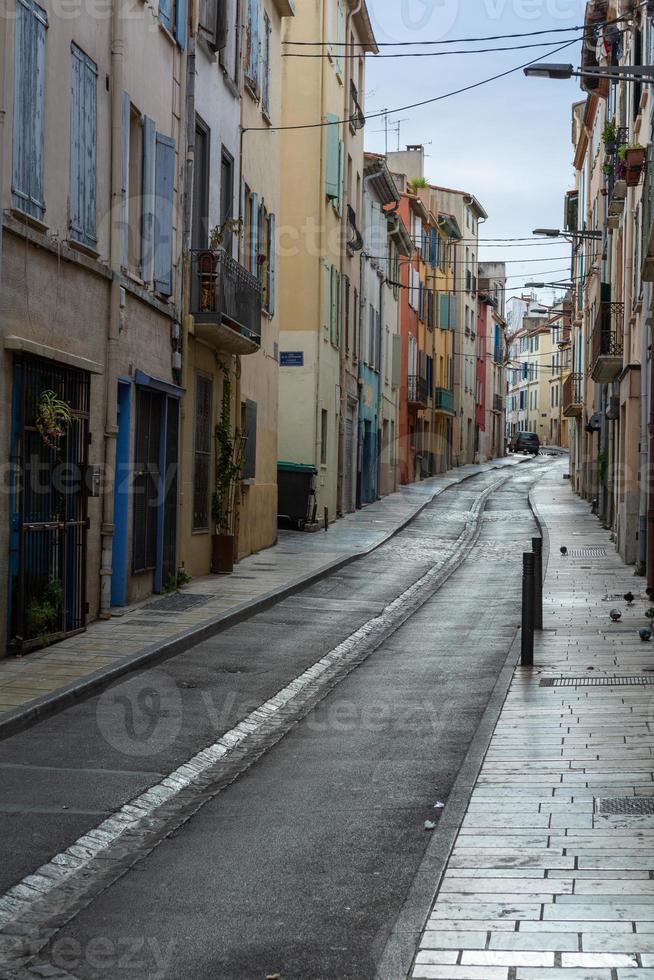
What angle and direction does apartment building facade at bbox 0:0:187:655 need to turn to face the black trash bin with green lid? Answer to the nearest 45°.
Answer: approximately 135° to its left

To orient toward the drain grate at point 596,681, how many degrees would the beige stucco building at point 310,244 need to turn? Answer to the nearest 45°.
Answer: approximately 90° to its right

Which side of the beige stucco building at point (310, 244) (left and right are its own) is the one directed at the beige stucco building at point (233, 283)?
right

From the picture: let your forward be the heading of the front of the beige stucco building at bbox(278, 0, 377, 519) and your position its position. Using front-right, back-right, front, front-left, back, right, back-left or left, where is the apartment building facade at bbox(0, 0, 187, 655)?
right

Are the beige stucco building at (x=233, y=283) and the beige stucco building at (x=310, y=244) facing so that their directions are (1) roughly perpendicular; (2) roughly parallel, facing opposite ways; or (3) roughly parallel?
roughly parallel

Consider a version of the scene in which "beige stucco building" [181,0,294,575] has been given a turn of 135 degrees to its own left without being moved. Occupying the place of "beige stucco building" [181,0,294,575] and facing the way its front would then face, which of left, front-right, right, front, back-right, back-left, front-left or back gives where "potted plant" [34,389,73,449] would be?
back-left

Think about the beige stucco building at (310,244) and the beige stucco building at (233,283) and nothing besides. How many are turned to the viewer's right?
2

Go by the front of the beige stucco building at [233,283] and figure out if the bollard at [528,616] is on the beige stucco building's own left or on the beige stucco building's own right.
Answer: on the beige stucco building's own right

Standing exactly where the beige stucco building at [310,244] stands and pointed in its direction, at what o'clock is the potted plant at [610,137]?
The potted plant is roughly at 1 o'clock from the beige stucco building.

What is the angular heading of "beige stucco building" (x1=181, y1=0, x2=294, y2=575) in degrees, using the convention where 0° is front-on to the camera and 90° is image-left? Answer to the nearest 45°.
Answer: approximately 270°

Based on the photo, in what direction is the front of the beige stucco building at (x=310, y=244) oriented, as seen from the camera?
facing to the right of the viewer

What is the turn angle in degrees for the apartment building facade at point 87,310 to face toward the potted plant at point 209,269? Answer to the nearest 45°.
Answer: approximately 135° to its left

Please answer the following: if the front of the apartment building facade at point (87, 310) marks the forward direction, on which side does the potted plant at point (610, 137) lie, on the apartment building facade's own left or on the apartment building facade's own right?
on the apartment building facade's own left

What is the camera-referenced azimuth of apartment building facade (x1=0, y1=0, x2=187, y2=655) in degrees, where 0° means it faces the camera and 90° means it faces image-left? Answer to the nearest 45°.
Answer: approximately 315°

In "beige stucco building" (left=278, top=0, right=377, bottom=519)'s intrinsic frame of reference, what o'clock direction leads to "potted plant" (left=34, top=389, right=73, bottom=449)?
The potted plant is roughly at 3 o'clock from the beige stucco building.

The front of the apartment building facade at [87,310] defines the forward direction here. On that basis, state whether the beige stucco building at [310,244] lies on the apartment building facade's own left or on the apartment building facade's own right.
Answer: on the apartment building facade's own left
